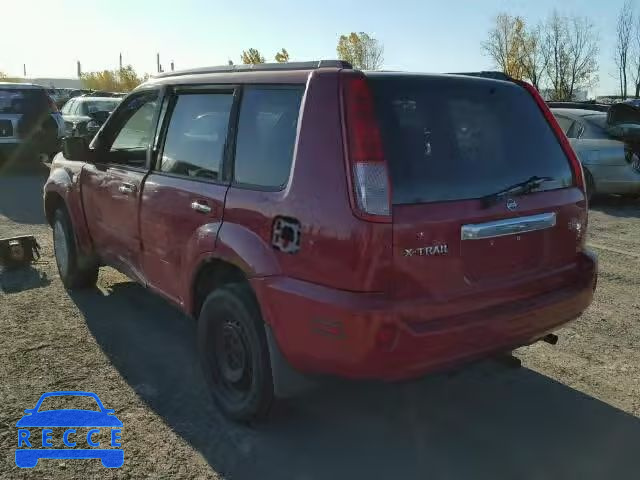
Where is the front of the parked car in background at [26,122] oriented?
away from the camera

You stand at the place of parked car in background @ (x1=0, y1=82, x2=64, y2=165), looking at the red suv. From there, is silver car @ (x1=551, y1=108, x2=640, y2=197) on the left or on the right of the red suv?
left

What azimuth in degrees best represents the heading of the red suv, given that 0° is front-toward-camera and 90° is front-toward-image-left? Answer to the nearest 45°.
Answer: approximately 135°

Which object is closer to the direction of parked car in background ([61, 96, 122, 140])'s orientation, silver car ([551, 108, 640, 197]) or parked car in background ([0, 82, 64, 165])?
the parked car in background

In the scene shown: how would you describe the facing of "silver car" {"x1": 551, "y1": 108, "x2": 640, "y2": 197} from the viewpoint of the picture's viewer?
facing away from the viewer and to the left of the viewer

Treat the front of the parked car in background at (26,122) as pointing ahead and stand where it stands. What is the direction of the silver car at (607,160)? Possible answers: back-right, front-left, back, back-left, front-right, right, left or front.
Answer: back-right

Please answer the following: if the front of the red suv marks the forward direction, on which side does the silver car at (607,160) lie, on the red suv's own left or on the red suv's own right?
on the red suv's own right

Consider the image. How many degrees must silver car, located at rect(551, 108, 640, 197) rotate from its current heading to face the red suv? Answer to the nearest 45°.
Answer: approximately 135° to its left

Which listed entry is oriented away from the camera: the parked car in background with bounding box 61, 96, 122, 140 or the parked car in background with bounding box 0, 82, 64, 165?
the parked car in background with bounding box 0, 82, 64, 165

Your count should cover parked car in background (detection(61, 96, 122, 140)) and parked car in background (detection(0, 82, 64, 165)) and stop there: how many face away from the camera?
1

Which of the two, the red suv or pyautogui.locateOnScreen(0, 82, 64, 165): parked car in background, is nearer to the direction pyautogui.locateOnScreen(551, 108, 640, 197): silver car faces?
the parked car in background

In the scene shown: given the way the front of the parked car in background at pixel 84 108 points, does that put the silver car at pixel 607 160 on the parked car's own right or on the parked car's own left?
on the parked car's own left

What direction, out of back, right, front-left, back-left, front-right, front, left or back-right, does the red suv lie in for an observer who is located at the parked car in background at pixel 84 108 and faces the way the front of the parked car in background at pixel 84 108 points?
front-left
